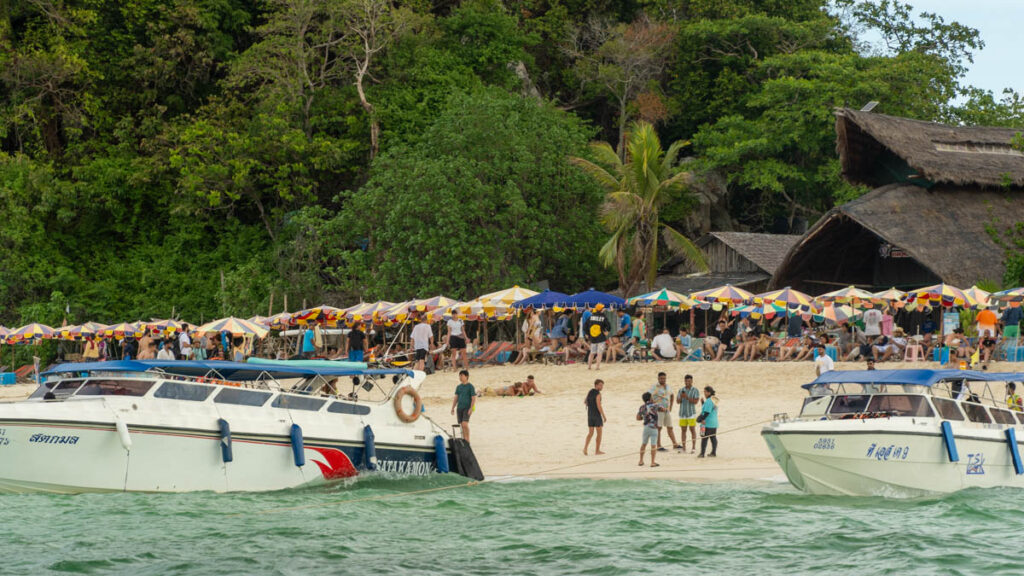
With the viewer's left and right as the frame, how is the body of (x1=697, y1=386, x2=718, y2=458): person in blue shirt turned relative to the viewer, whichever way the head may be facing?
facing to the left of the viewer

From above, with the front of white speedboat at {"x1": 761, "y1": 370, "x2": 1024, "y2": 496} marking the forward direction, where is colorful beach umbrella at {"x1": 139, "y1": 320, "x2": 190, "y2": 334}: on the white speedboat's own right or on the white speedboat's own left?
on the white speedboat's own right

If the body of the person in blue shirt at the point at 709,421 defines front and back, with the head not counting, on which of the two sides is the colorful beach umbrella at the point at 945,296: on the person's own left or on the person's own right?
on the person's own right

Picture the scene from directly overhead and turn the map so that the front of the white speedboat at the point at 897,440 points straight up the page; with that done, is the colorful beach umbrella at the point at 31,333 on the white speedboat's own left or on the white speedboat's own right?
on the white speedboat's own right

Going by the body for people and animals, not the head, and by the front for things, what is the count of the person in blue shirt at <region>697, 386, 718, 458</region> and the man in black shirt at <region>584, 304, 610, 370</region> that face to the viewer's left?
1
